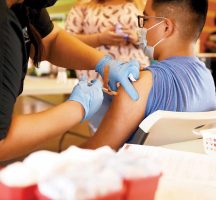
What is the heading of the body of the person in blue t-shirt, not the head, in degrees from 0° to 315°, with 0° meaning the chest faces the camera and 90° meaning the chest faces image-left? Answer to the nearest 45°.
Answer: approximately 135°

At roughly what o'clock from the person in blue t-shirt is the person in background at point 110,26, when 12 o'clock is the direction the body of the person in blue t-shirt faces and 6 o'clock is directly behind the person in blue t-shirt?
The person in background is roughly at 1 o'clock from the person in blue t-shirt.

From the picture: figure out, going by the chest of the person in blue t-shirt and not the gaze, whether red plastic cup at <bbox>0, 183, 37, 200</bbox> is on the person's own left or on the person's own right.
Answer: on the person's own left

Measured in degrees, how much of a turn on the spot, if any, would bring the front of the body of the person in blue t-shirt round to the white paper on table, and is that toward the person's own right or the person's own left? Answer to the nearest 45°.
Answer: approximately 135° to the person's own left

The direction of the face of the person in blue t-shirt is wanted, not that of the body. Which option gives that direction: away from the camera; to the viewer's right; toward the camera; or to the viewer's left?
to the viewer's left
